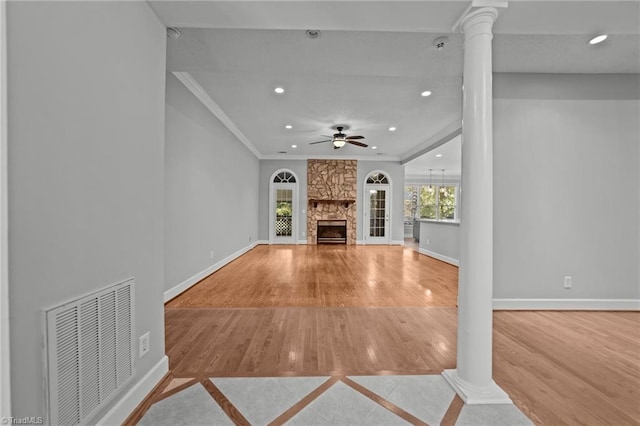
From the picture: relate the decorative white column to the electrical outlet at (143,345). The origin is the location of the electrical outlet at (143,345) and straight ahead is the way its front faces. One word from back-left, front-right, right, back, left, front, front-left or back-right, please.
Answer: front

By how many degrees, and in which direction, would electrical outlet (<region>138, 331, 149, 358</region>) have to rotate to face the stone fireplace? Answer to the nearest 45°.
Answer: approximately 90° to its left

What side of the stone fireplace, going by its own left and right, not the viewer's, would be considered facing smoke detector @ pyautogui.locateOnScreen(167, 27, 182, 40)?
front

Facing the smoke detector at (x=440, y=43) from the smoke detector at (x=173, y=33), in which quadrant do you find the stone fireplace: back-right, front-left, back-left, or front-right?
front-left

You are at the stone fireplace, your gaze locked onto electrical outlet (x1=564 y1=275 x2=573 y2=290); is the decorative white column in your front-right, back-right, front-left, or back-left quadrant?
front-right

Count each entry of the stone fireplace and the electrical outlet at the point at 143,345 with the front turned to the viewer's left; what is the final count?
0

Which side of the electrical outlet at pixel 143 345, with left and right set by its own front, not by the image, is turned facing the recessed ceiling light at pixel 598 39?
front

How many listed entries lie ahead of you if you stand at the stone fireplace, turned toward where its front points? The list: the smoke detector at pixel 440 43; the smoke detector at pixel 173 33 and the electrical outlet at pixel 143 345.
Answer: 3

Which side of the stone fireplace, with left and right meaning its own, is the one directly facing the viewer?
front

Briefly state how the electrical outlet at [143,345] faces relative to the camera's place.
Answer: facing the viewer and to the right of the viewer

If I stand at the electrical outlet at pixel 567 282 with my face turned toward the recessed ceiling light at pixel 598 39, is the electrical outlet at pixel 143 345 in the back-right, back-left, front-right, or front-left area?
front-right

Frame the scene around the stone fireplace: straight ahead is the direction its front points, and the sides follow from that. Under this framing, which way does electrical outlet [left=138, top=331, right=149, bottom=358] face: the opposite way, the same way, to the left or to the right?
to the left

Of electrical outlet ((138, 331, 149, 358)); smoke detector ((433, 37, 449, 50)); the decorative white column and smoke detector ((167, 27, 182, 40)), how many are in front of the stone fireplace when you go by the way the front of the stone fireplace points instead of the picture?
4

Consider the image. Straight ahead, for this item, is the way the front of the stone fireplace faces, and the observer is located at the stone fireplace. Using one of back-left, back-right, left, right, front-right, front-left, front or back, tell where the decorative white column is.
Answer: front

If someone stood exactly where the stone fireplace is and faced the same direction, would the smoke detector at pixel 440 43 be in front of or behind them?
in front
